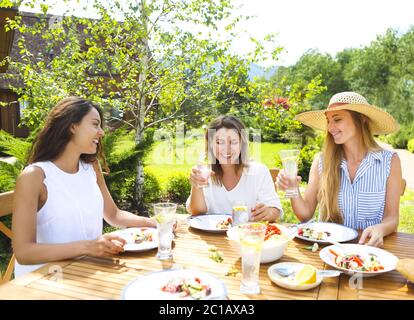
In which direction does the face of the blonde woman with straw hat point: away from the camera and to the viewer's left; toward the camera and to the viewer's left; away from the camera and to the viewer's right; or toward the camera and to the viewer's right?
toward the camera and to the viewer's left

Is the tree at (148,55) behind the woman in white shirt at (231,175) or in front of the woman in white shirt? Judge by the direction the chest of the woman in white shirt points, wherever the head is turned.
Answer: behind

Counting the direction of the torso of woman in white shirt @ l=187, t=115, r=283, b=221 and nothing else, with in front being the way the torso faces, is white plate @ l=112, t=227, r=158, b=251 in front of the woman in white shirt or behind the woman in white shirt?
in front

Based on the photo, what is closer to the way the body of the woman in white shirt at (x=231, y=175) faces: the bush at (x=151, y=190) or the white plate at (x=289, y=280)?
the white plate

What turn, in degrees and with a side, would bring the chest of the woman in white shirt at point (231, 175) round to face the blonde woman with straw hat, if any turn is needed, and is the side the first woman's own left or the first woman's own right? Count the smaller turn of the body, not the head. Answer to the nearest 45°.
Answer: approximately 90° to the first woman's own left

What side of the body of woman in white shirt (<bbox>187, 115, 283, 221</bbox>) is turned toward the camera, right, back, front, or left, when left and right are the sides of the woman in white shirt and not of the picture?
front

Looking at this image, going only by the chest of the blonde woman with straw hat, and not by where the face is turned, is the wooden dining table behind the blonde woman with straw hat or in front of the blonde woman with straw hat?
in front

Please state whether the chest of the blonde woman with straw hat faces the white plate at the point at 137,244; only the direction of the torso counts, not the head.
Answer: yes

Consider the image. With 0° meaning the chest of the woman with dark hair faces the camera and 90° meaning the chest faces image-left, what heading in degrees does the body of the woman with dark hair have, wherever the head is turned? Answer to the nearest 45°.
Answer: approximately 315°

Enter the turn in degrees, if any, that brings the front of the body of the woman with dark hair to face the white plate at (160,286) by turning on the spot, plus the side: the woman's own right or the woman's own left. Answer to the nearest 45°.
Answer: approximately 45° to the woman's own right

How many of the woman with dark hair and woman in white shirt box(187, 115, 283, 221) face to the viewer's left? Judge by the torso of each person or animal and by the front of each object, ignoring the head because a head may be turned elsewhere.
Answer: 0

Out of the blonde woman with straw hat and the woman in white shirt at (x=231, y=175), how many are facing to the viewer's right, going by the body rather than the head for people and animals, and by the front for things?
0

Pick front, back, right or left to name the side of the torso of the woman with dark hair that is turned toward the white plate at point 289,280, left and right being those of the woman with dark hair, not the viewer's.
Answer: front

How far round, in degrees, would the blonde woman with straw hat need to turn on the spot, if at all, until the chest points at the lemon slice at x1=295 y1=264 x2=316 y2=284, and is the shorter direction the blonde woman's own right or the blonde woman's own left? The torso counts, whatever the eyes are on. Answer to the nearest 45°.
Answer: approximately 45° to the blonde woman's own left

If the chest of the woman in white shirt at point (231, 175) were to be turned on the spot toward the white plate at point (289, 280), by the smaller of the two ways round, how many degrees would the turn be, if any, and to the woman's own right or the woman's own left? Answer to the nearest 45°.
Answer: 0° — they already face it

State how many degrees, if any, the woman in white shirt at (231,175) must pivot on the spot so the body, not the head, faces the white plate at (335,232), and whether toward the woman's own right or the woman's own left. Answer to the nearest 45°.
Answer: approximately 45° to the woman's own left

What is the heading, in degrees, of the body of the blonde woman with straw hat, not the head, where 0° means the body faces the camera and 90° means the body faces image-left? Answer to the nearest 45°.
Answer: approximately 45°
